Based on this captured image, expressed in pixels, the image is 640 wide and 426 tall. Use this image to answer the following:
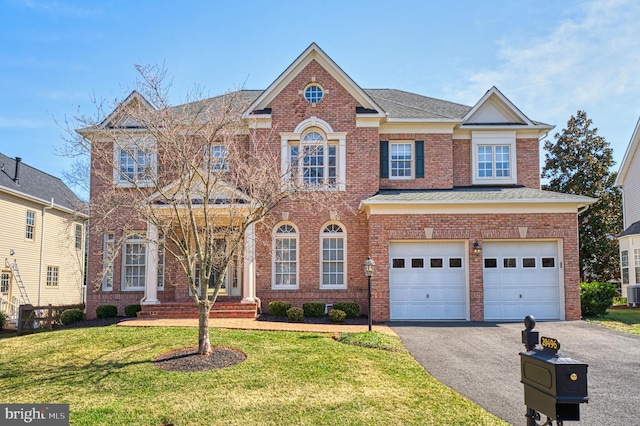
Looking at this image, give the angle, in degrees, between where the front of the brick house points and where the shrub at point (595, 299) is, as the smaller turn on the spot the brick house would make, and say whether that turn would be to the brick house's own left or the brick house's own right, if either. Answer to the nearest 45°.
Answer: approximately 90° to the brick house's own left

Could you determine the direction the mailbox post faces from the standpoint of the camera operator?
facing the viewer and to the right of the viewer

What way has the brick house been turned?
toward the camera

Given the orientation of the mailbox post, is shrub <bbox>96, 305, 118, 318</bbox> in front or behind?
behind

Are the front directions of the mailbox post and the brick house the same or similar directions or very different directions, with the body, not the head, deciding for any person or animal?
same or similar directions

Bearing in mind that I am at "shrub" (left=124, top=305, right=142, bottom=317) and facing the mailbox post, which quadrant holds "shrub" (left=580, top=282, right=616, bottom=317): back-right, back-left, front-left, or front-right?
front-left

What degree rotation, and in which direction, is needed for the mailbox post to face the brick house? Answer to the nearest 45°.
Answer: approximately 135° to its left

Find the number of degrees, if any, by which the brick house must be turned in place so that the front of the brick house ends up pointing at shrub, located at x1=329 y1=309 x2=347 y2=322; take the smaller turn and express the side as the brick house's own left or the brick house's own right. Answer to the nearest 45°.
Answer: approximately 45° to the brick house's own right

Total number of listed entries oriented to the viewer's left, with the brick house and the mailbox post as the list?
0

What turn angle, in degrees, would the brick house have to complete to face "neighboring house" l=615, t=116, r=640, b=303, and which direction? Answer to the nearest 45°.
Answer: approximately 135° to its left

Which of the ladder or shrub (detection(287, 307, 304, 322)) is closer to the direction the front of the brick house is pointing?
the shrub
